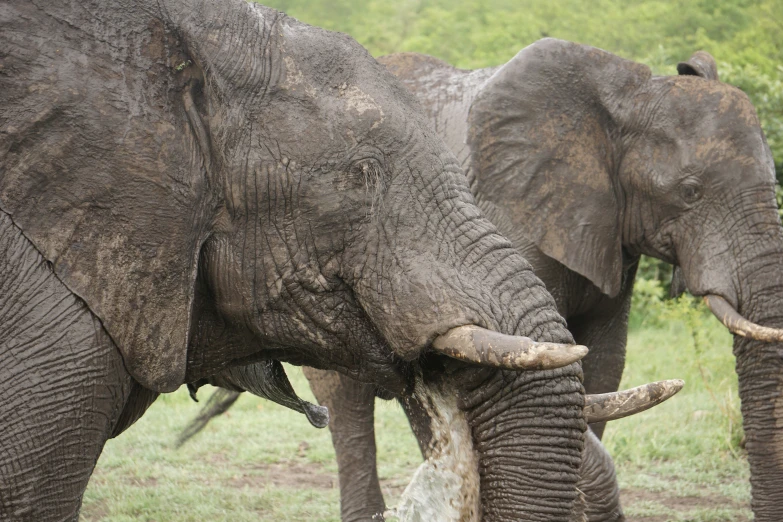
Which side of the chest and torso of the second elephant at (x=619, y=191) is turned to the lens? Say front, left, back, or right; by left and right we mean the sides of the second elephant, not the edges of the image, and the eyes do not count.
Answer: right

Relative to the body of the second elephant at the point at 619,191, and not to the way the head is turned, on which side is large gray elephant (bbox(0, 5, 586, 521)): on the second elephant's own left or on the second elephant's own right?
on the second elephant's own right

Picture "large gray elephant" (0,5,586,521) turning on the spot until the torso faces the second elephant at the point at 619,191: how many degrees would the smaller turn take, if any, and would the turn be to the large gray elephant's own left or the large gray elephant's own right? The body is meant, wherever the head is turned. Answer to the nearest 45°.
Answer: approximately 45° to the large gray elephant's own left

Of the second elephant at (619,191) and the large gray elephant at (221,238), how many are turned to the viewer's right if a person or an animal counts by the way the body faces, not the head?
2

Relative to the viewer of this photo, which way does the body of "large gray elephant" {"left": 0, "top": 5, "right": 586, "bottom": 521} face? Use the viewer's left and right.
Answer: facing to the right of the viewer
